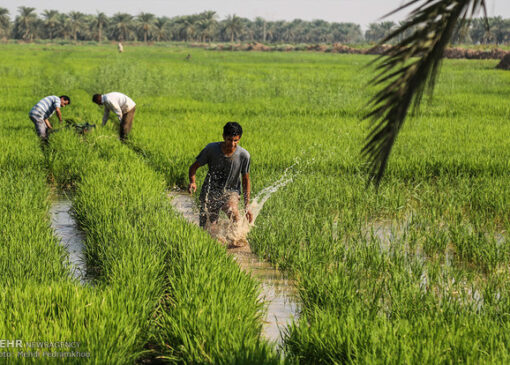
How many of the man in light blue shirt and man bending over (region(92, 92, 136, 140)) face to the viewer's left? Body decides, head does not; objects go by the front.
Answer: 1

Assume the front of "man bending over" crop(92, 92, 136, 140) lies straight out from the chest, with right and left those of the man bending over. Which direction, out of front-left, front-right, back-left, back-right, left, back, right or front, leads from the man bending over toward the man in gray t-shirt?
left

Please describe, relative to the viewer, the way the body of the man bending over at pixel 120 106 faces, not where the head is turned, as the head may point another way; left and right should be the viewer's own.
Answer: facing to the left of the viewer

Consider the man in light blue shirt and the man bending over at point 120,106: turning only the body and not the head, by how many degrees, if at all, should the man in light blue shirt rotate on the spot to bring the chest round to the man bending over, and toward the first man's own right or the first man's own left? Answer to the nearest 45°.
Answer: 0° — they already face them

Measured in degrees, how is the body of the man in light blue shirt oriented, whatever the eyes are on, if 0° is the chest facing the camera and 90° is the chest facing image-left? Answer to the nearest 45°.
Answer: approximately 270°

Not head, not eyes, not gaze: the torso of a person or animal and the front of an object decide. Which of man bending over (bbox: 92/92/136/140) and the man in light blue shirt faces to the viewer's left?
the man bending over

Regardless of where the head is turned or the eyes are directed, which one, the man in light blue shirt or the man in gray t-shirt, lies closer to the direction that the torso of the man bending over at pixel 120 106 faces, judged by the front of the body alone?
the man in light blue shirt

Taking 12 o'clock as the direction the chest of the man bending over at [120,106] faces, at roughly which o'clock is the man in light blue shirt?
The man in light blue shirt is roughly at 12 o'clock from the man bending over.

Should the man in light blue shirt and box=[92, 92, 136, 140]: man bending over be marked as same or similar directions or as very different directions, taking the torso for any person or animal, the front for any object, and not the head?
very different directions

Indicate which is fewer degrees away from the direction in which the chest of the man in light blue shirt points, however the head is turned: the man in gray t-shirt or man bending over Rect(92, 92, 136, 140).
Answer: the man bending over

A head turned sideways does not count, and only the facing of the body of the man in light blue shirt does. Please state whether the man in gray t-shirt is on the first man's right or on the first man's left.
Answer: on the first man's right
